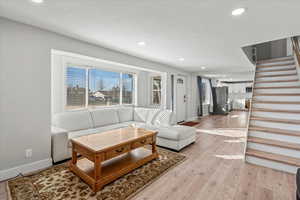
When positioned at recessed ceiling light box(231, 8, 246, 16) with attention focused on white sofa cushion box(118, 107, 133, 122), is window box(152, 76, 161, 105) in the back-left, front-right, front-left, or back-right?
front-right

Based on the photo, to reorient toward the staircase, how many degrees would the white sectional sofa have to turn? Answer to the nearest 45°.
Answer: approximately 45° to its left

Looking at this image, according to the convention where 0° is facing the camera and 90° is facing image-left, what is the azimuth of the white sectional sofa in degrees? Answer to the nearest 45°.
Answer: approximately 315°

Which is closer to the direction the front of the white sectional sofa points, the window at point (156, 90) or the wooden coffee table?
the wooden coffee table

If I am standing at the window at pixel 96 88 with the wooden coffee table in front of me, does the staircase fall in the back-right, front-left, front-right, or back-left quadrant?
front-left

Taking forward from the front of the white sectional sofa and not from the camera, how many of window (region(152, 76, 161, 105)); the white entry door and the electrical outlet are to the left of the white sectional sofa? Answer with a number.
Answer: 2

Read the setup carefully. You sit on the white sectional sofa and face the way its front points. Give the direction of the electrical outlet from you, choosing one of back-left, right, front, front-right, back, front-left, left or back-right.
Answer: right

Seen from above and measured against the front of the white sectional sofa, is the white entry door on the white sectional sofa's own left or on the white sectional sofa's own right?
on the white sectional sofa's own left

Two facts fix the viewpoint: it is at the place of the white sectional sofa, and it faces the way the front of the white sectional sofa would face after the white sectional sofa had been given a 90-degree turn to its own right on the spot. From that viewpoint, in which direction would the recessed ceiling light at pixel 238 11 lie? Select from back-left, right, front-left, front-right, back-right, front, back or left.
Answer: left

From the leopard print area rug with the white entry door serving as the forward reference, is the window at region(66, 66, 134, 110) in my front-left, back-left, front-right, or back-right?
front-left

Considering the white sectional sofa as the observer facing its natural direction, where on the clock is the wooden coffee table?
The wooden coffee table is roughly at 1 o'clock from the white sectional sofa.
